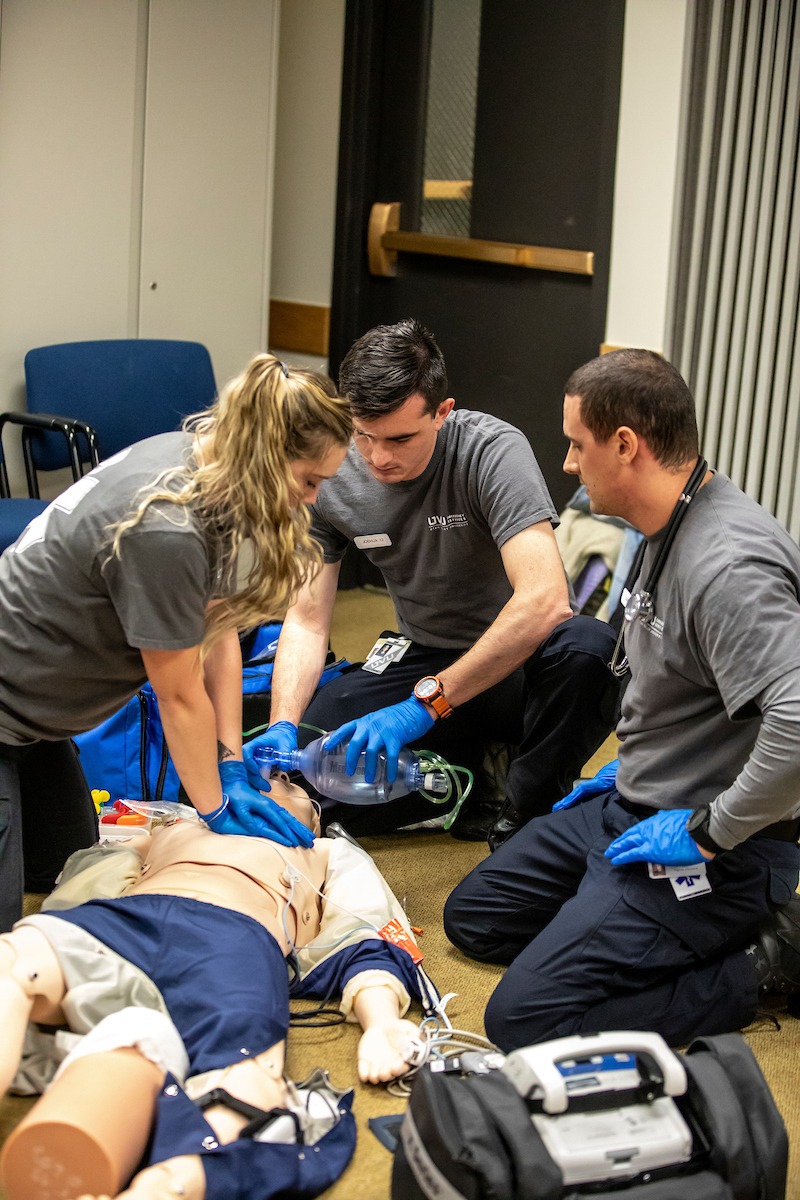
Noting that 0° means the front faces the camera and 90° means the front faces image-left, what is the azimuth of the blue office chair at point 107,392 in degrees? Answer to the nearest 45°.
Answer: approximately 45°

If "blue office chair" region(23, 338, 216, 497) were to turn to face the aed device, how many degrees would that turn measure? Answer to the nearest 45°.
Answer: approximately 45° to its left

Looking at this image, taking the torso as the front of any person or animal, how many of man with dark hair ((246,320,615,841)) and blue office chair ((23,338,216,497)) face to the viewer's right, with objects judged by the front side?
0

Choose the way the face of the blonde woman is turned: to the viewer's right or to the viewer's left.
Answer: to the viewer's right

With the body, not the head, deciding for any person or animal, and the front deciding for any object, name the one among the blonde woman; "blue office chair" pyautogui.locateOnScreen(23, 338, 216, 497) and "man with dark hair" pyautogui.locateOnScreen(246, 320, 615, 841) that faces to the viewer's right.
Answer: the blonde woman

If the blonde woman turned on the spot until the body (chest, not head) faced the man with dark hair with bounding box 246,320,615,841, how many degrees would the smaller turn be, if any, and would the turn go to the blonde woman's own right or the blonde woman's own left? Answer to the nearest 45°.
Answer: approximately 45° to the blonde woman's own left

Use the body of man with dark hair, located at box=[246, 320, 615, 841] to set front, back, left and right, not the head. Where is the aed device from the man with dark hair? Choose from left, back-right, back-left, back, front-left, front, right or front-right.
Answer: front-left

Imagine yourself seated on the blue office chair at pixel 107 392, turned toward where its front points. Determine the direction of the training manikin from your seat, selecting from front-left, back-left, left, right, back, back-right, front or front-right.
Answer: front-left

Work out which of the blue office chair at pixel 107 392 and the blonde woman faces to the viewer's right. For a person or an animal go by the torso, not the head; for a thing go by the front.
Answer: the blonde woman

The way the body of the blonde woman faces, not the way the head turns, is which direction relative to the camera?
to the viewer's right

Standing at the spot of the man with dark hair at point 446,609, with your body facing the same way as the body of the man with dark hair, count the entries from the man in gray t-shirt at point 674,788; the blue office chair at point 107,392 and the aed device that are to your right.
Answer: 1

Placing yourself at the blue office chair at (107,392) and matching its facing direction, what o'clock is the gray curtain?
The gray curtain is roughly at 8 o'clock from the blue office chair.
